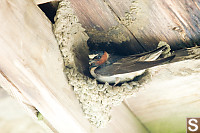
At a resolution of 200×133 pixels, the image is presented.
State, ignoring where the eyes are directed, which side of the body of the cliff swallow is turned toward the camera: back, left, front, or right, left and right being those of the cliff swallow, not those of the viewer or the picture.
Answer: left
